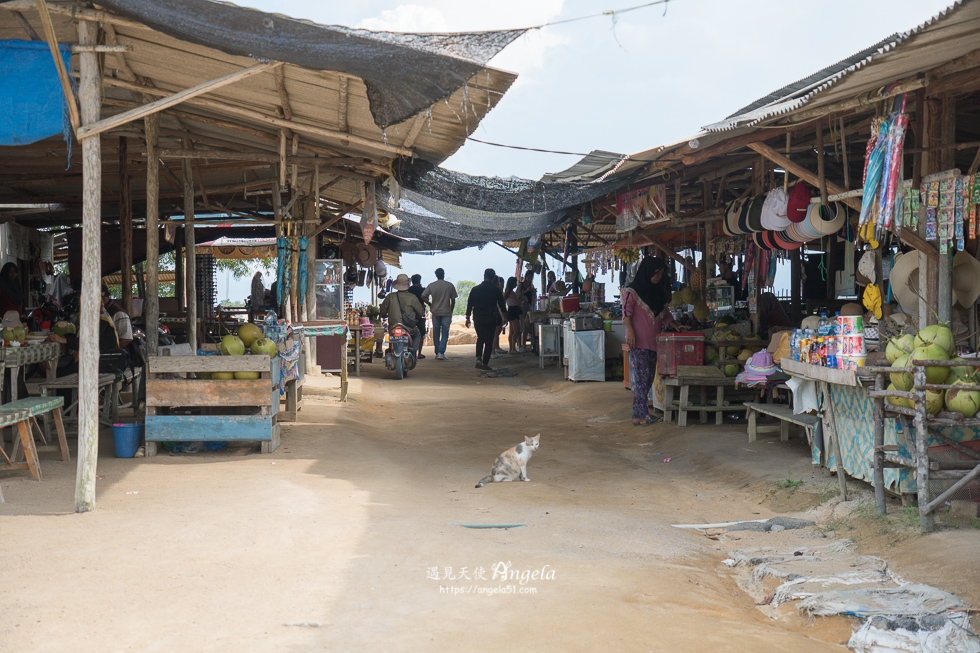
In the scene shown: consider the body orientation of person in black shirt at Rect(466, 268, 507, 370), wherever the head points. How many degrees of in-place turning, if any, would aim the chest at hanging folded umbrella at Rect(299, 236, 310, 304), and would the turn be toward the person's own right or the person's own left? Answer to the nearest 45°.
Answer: approximately 135° to the person's own left

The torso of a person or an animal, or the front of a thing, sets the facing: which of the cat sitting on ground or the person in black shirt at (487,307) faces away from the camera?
the person in black shirt

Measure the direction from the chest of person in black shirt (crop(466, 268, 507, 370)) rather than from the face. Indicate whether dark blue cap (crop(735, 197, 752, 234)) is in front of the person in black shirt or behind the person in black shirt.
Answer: behind

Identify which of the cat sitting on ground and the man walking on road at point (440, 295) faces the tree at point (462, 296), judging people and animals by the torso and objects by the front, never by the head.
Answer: the man walking on road

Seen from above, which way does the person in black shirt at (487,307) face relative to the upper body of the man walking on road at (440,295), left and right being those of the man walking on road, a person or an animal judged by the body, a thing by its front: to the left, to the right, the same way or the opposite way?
the same way

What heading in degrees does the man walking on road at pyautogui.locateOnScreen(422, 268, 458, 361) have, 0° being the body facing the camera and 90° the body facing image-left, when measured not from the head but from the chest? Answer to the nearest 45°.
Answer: approximately 180°

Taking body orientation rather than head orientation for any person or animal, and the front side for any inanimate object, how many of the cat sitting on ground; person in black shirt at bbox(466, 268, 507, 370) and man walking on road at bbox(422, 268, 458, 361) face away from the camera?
2

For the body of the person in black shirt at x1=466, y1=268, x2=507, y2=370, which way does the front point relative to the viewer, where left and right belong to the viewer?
facing away from the viewer

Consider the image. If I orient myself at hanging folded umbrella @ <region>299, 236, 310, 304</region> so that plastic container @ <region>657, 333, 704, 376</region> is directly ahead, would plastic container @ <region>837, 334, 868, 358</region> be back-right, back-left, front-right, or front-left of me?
front-right
